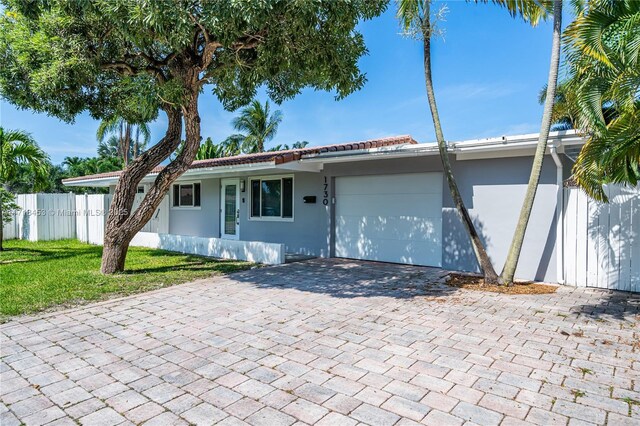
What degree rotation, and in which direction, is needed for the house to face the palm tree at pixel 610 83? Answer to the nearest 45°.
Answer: approximately 45° to its left

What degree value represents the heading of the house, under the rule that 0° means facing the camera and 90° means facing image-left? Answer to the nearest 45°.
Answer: approximately 45°

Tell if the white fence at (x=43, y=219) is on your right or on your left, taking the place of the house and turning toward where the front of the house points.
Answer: on your right

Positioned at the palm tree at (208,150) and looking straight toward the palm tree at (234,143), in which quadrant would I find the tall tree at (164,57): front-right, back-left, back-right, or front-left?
back-right

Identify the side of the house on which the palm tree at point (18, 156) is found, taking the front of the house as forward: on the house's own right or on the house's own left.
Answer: on the house's own right
